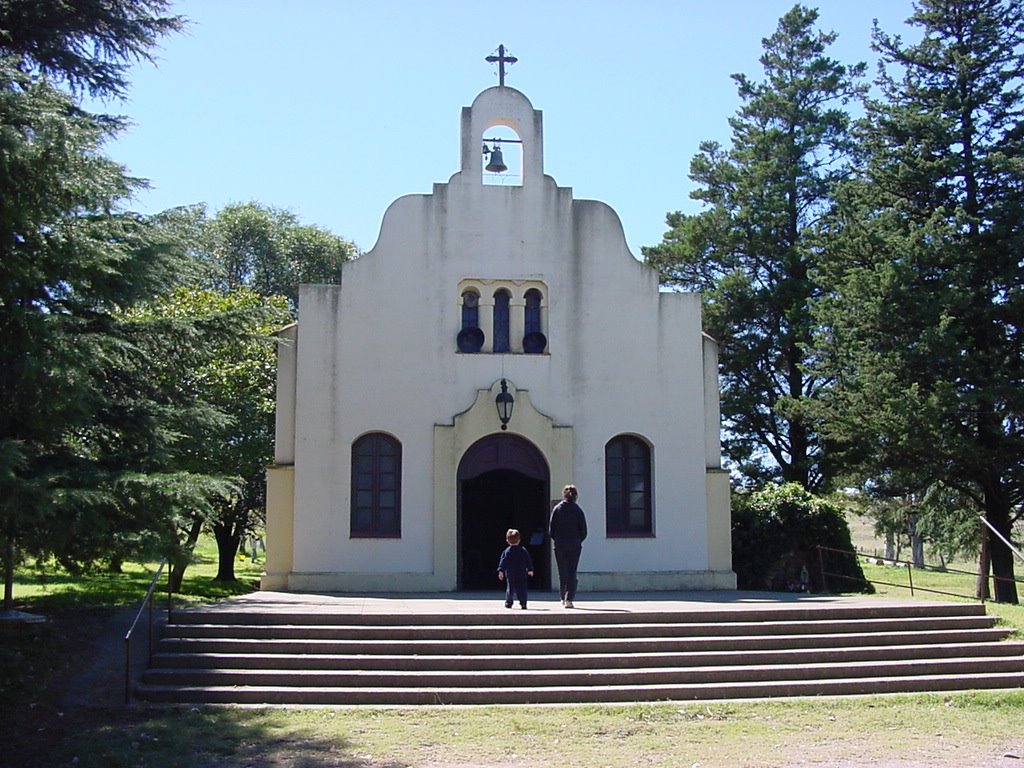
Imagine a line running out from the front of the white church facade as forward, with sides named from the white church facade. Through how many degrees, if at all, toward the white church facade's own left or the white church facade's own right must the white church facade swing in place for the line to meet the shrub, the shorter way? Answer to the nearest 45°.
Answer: approximately 135° to the white church facade's own left

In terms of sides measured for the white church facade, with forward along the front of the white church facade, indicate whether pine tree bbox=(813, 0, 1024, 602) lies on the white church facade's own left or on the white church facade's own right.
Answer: on the white church facade's own left

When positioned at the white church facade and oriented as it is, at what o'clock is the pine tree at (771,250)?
The pine tree is roughly at 7 o'clock from the white church facade.

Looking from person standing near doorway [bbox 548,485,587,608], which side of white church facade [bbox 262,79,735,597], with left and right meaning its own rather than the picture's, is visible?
front

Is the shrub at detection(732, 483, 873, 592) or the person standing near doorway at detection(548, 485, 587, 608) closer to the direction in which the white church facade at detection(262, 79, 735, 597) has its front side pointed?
the person standing near doorway

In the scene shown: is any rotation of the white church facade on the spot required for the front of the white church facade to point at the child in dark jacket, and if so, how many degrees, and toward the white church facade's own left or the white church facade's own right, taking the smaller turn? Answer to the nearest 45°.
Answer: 0° — it already faces them

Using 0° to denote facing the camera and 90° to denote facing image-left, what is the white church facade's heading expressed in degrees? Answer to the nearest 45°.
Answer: approximately 0°
